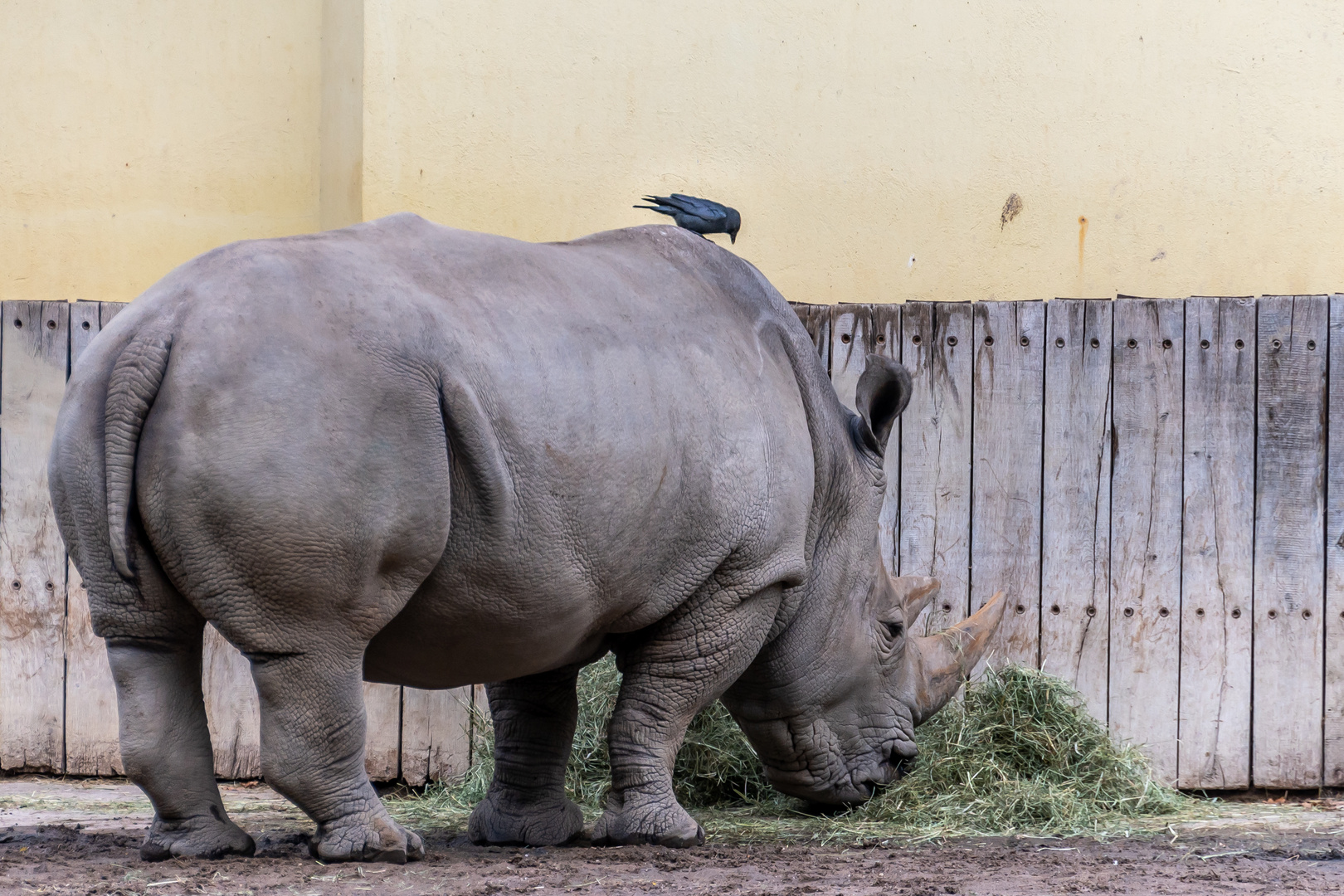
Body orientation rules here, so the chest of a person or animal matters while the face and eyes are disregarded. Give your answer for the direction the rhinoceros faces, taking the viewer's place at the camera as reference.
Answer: facing away from the viewer and to the right of the viewer

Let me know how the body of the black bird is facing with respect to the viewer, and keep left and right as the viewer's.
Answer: facing to the right of the viewer

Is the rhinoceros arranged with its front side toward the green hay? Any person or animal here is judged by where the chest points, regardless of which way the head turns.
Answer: yes
